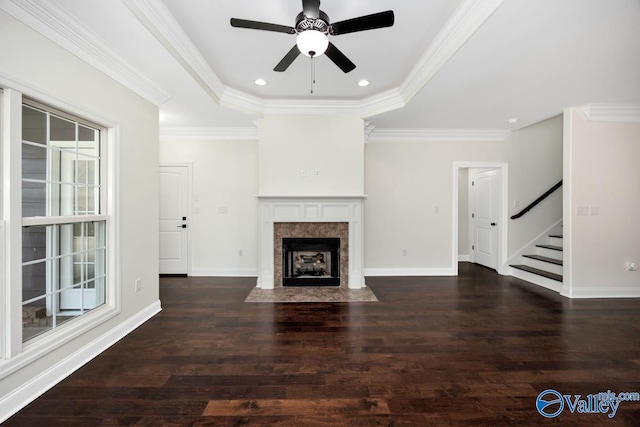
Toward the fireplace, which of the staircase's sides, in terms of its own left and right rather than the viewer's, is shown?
front

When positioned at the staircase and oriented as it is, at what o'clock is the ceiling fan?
The ceiling fan is roughly at 11 o'clock from the staircase.

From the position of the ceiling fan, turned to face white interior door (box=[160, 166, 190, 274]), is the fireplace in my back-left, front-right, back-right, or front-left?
front-right

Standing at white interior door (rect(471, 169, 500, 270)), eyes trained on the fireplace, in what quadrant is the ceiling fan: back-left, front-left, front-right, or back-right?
front-left

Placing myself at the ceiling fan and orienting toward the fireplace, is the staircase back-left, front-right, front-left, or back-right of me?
front-right

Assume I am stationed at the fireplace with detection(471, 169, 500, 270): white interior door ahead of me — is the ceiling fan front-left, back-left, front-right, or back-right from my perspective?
back-right

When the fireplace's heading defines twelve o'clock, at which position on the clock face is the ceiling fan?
The ceiling fan is roughly at 12 o'clock from the fireplace.

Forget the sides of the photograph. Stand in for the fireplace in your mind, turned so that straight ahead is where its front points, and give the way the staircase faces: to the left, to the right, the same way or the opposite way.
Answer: to the right

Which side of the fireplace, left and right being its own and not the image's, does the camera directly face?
front

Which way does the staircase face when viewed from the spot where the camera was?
facing the viewer and to the left of the viewer

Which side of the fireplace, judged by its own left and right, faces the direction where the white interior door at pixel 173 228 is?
right

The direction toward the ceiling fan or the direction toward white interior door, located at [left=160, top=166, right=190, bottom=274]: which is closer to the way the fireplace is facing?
the ceiling fan

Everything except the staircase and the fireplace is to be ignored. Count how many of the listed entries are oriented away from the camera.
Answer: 0
